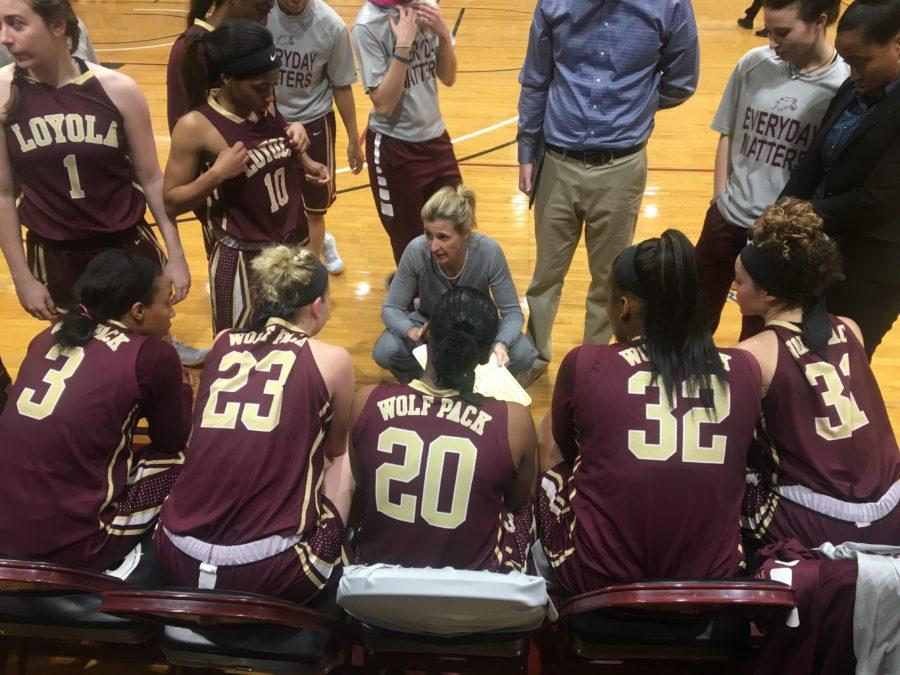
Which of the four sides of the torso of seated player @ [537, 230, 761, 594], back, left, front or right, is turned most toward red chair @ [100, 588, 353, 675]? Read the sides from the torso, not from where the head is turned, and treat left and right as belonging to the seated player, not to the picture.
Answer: left

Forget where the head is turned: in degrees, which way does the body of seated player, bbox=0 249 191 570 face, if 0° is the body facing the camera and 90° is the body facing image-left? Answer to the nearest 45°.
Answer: approximately 225°

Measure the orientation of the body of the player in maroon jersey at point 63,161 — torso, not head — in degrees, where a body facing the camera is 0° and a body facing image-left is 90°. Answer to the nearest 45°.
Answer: approximately 0°

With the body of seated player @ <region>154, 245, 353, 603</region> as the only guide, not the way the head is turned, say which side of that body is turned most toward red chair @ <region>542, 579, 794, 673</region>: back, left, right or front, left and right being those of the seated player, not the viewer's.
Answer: right

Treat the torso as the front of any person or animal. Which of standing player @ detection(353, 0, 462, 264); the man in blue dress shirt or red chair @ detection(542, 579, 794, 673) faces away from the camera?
the red chair

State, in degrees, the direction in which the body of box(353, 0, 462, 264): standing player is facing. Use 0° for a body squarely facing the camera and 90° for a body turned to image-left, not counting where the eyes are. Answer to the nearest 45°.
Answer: approximately 315°

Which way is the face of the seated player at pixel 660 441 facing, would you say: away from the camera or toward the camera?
away from the camera

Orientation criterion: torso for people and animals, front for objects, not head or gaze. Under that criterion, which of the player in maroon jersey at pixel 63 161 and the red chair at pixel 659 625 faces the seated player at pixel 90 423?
the player in maroon jersey

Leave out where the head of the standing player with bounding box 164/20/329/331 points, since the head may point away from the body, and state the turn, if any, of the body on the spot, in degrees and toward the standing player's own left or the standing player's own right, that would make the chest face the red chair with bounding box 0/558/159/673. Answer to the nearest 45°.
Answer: approximately 45° to the standing player's own right

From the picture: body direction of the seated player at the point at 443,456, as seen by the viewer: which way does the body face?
away from the camera
